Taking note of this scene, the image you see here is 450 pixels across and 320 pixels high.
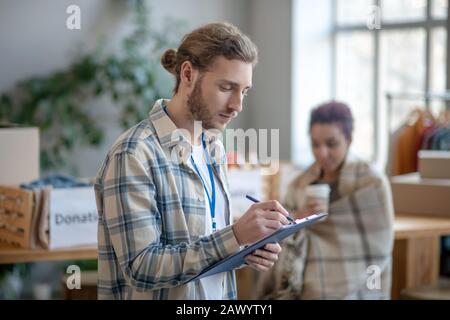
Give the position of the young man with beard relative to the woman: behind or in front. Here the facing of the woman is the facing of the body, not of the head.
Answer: in front

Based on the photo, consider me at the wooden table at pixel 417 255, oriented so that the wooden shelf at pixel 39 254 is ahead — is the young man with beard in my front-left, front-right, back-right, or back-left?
front-left

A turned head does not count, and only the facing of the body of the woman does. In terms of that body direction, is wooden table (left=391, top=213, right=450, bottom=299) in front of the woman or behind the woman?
behind

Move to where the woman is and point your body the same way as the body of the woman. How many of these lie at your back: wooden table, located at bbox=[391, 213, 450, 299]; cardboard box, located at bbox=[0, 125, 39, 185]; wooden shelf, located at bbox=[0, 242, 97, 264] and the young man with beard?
1

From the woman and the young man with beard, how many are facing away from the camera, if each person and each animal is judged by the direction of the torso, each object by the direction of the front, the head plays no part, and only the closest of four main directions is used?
0

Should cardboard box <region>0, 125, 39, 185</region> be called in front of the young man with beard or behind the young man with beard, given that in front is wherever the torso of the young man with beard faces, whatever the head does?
behind

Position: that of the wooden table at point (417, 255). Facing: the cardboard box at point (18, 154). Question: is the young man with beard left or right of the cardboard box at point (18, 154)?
left

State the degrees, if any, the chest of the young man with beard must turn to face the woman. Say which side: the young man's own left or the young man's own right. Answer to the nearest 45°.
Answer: approximately 90° to the young man's own left

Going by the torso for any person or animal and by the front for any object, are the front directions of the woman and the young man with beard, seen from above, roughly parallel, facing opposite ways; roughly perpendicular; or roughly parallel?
roughly perpendicular

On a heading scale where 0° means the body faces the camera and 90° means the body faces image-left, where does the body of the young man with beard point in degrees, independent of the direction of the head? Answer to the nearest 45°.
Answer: approximately 315°

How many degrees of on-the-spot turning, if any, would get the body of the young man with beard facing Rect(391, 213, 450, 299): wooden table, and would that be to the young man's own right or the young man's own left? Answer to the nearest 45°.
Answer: approximately 90° to the young man's own left

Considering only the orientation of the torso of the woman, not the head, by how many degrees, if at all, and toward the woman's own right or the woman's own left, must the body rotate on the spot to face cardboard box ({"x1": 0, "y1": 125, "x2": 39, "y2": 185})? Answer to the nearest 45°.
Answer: approximately 45° to the woman's own right

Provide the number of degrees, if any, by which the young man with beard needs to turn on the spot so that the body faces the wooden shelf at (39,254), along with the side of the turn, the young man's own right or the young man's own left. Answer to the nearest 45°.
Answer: approximately 180°

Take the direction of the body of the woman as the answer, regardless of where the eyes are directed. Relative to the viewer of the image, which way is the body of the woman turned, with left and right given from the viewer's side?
facing the viewer and to the left of the viewer

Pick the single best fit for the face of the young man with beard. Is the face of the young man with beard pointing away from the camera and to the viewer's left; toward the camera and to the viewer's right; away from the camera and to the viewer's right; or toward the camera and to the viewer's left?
toward the camera and to the viewer's right

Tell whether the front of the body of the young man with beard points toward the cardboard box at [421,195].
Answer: no
